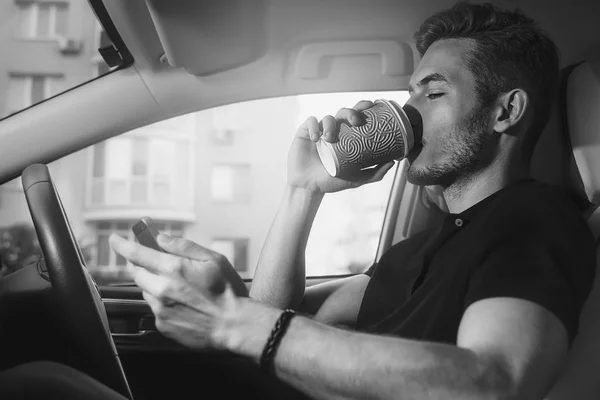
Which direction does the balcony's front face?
toward the camera

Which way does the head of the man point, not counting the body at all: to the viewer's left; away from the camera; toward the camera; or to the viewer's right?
to the viewer's left

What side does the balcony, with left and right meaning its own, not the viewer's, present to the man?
front
